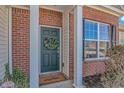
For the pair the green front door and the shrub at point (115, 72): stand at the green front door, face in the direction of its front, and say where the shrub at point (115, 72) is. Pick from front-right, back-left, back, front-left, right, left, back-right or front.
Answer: front-left

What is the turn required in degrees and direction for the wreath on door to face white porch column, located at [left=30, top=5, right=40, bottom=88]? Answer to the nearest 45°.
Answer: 0° — it already faces it

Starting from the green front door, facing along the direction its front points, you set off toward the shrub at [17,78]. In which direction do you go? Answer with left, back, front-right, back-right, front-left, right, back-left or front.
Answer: front-right

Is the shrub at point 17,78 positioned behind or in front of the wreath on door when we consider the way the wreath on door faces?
in front

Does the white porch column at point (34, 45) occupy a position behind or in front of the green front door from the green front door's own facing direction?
in front

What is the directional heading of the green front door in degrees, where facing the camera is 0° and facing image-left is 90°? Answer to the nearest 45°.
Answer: approximately 0°
